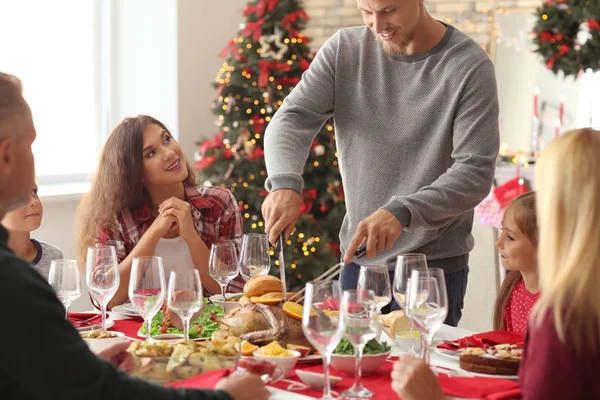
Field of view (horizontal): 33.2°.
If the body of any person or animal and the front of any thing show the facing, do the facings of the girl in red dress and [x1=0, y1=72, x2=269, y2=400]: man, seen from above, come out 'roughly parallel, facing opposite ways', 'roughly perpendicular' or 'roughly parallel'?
roughly parallel, facing opposite ways

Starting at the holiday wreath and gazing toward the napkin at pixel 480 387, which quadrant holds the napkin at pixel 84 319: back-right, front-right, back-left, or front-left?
front-right

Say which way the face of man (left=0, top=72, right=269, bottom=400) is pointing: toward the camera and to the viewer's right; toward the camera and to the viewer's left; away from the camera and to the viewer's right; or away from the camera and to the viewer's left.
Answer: away from the camera and to the viewer's right

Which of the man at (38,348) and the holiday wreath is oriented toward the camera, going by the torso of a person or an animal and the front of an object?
the holiday wreath

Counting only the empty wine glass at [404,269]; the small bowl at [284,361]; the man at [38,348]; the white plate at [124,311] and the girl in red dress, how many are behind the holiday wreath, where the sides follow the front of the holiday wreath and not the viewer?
0

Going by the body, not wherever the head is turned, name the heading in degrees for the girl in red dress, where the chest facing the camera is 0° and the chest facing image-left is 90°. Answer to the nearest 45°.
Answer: approximately 45°

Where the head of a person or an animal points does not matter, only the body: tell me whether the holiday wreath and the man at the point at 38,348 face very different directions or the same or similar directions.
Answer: very different directions

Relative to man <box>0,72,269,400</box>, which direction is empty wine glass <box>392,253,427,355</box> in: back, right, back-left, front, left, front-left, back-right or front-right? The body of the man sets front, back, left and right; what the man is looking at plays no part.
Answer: front

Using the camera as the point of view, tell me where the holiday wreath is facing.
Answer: facing the viewer

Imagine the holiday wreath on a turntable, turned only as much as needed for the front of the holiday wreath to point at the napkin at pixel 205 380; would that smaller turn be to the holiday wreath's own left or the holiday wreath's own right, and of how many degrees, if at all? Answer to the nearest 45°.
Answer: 0° — it already faces it

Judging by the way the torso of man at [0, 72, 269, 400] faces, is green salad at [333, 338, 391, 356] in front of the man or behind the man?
in front

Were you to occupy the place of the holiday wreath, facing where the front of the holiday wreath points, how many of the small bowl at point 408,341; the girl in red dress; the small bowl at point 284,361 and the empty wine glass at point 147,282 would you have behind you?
0

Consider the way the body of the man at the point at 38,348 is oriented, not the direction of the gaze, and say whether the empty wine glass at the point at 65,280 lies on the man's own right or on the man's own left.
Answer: on the man's own left

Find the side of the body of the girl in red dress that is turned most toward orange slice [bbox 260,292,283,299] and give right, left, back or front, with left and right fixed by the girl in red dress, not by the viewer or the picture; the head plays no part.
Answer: front

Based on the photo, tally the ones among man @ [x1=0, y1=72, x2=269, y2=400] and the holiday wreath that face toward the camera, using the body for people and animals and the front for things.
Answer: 1

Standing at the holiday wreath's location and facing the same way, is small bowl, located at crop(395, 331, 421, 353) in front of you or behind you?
in front

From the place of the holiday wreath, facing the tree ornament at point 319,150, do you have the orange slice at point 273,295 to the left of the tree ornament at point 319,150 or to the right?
left

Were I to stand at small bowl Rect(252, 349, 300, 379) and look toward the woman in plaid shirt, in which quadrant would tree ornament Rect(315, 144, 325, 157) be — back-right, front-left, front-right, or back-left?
front-right

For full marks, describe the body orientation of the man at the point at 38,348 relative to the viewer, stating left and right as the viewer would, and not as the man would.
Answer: facing away from the viewer and to the right of the viewer

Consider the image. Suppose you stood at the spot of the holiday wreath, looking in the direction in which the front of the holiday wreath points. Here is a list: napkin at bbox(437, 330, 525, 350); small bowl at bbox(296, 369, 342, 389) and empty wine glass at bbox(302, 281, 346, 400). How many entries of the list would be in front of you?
3
